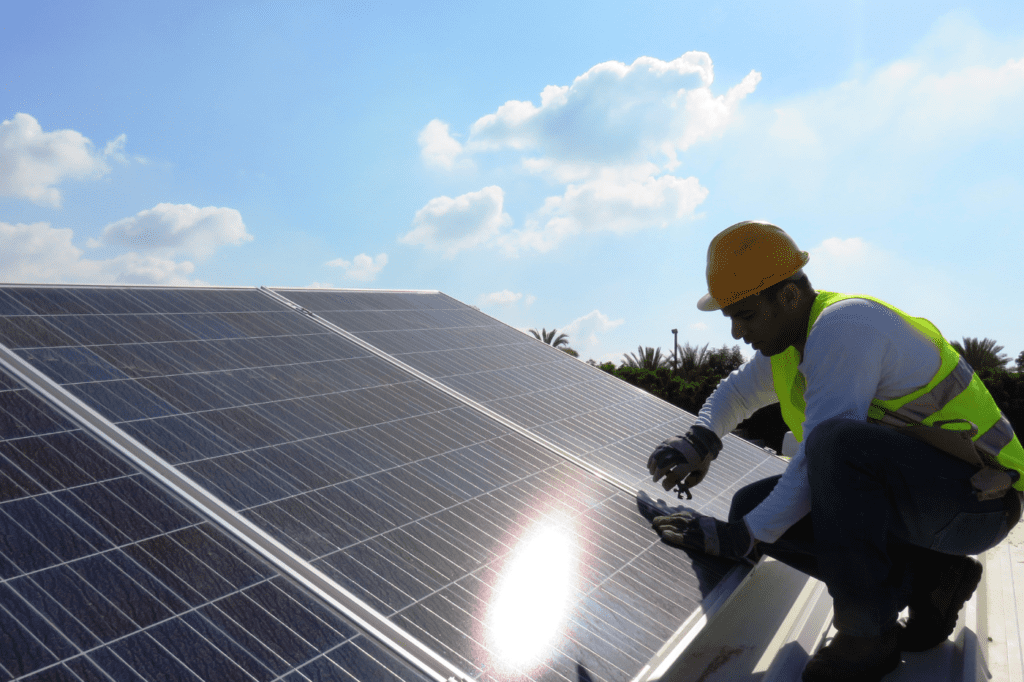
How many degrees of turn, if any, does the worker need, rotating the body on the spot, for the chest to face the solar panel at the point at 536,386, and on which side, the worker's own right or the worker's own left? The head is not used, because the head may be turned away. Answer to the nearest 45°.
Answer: approximately 45° to the worker's own right

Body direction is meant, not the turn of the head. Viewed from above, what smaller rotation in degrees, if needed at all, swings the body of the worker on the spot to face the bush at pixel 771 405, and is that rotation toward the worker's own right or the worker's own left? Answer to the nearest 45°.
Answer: approximately 90° to the worker's own right

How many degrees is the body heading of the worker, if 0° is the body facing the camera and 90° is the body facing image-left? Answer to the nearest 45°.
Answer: approximately 90°

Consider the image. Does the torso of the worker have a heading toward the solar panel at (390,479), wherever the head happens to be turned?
yes
